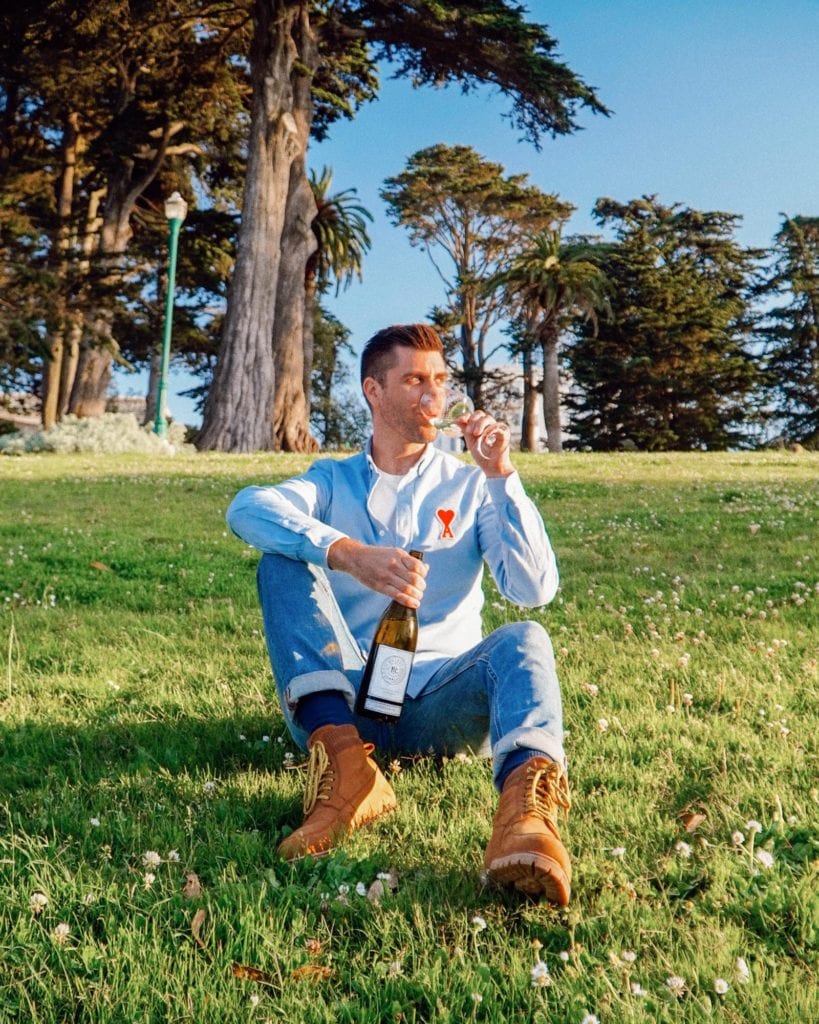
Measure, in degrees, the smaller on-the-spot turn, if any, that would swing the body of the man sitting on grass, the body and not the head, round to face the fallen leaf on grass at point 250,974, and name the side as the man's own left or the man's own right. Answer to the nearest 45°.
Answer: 0° — they already face it

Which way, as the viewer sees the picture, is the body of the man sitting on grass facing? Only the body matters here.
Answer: toward the camera

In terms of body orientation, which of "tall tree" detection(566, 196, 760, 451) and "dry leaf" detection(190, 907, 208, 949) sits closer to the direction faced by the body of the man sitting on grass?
the dry leaf

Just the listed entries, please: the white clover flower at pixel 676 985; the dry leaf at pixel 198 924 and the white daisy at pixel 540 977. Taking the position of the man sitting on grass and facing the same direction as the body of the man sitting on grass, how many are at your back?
0

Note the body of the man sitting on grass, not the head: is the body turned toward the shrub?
no

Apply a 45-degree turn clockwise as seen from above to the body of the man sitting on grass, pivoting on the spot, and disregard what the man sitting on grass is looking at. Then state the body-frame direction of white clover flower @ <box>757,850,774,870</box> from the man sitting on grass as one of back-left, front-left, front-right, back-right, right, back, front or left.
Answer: left

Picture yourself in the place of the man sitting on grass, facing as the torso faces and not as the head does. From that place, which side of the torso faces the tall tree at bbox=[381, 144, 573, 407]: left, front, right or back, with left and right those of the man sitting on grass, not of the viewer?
back

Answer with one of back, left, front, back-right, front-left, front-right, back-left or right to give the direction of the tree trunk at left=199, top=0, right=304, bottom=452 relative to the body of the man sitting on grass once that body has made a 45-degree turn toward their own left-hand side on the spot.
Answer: back-left

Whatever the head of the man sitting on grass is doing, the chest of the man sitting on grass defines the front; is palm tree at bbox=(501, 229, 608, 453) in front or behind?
behind

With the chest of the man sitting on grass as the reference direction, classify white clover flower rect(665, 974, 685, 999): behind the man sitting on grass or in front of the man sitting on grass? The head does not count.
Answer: in front

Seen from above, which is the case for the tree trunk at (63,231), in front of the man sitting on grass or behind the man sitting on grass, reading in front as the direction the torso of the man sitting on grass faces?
behind

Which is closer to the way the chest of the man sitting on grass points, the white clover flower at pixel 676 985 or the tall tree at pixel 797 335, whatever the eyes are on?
the white clover flower

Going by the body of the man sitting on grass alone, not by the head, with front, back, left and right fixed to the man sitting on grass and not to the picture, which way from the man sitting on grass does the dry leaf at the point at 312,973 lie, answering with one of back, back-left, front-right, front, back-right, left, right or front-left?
front

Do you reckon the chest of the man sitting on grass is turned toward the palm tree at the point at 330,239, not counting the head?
no

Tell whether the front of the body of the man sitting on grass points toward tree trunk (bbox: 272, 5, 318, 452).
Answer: no
